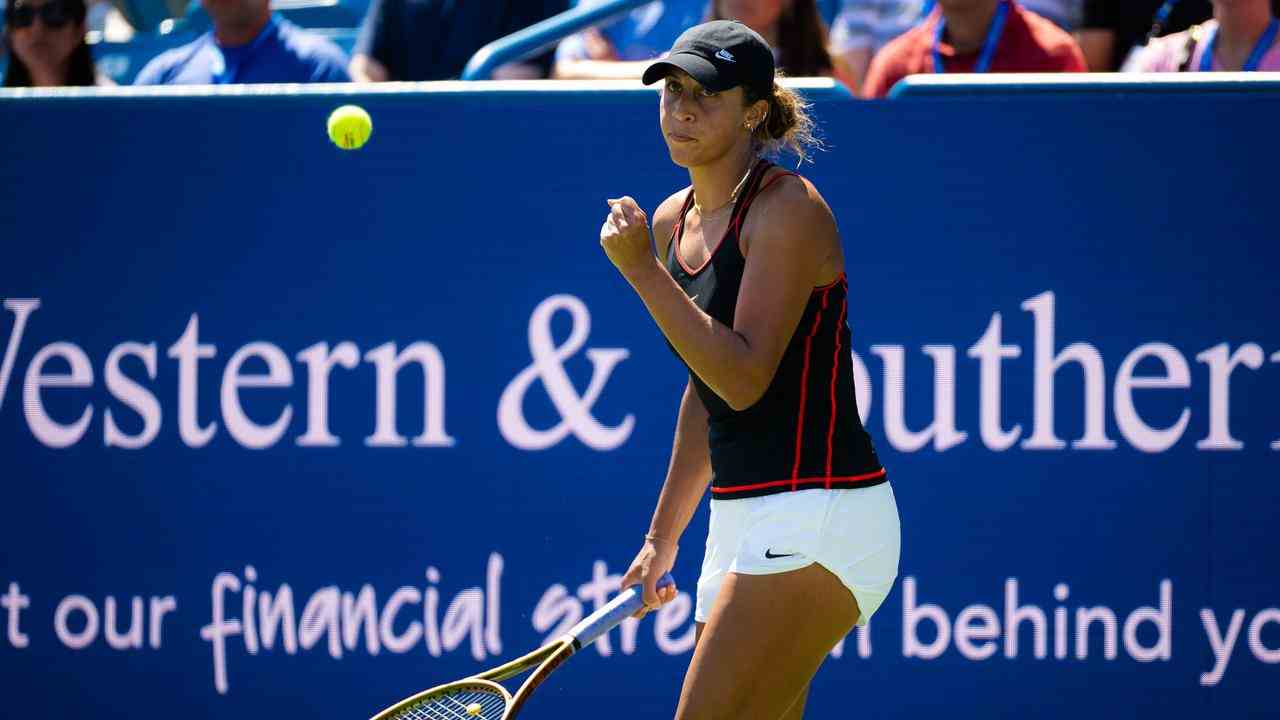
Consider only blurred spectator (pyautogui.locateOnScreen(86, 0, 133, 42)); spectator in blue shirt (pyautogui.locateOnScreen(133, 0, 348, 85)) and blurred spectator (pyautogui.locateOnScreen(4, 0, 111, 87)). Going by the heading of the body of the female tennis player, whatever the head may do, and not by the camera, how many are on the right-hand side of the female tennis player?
3

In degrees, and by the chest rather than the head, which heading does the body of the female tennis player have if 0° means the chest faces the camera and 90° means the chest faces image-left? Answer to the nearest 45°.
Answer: approximately 45°

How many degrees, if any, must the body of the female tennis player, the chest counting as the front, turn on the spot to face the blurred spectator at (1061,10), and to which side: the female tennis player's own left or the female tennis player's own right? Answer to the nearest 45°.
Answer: approximately 180°

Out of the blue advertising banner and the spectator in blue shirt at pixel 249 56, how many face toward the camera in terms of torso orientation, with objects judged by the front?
2

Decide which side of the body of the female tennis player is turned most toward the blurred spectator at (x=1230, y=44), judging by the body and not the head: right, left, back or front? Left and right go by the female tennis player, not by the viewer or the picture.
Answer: back

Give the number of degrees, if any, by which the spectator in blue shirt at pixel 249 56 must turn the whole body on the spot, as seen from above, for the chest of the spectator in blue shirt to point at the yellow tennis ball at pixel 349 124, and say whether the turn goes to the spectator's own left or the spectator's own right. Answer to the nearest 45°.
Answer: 0° — they already face it
